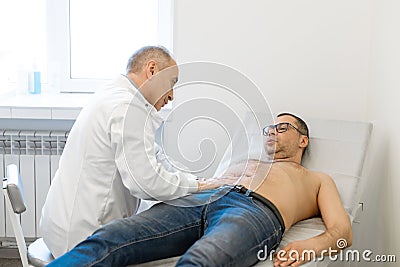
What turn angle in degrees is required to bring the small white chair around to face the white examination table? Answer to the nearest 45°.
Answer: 0° — it already faces it

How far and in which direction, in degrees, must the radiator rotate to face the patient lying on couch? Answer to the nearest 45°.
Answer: approximately 45° to its left

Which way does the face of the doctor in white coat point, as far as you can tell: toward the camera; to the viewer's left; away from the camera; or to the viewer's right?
to the viewer's right

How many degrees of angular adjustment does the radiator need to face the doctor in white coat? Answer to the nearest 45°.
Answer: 0° — it already faces them

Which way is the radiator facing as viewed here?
toward the camera

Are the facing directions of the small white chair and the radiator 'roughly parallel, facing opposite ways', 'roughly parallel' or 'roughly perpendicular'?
roughly perpendicular

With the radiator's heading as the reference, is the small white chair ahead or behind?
ahead

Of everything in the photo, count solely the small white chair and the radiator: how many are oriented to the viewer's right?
1

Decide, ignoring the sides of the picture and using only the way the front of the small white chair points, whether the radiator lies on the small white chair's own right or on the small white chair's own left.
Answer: on the small white chair's own left

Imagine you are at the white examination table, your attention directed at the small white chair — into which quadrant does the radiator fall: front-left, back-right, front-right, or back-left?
front-right

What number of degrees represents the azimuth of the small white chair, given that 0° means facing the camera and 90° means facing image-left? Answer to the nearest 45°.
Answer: approximately 270°
